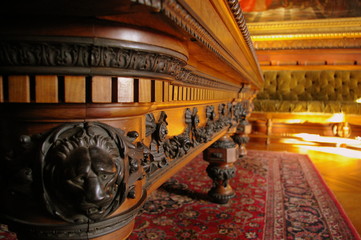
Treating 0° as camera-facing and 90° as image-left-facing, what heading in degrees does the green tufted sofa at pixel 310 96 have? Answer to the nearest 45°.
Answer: approximately 0°
